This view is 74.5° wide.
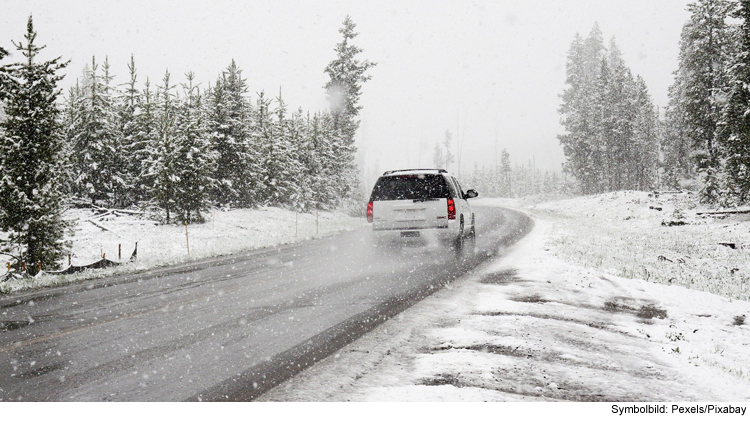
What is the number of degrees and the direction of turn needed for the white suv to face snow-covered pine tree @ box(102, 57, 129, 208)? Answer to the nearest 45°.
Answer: approximately 45° to its left

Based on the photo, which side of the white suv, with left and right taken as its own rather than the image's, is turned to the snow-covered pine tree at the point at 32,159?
left

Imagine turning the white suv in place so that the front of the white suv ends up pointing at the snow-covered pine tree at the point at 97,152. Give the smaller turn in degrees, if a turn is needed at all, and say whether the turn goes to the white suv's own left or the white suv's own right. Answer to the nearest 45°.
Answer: approximately 45° to the white suv's own left

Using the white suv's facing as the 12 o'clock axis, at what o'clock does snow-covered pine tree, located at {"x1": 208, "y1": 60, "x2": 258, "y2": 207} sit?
The snow-covered pine tree is roughly at 11 o'clock from the white suv.

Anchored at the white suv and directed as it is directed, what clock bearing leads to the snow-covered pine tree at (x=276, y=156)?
The snow-covered pine tree is roughly at 11 o'clock from the white suv.

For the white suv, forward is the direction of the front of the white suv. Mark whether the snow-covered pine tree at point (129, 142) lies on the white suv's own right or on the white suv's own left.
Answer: on the white suv's own left

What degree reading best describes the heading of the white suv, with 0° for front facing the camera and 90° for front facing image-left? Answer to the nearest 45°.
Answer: approximately 180°
